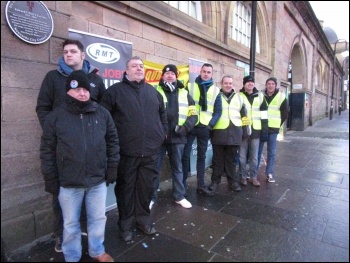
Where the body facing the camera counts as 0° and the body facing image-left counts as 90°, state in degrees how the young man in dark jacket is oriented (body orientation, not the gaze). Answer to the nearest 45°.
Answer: approximately 0°

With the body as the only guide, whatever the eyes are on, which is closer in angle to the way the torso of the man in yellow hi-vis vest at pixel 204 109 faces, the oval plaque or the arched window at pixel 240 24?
the oval plaque

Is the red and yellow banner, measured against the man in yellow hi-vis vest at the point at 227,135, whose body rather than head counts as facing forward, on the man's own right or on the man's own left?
on the man's own right

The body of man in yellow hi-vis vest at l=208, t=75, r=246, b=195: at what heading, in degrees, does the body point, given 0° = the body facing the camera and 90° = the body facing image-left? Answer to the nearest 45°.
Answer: approximately 0°

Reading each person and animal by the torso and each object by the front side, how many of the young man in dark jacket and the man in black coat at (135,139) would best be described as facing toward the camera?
2
